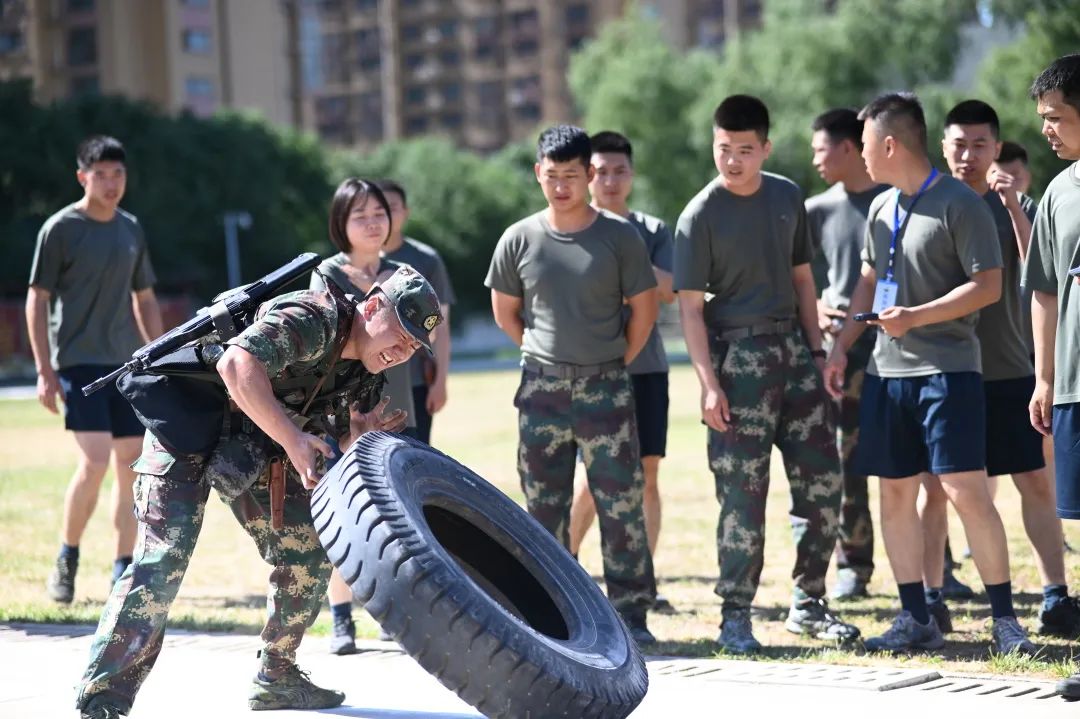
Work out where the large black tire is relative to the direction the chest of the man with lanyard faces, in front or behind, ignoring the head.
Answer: in front

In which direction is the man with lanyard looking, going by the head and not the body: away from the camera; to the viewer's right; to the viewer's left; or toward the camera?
to the viewer's left

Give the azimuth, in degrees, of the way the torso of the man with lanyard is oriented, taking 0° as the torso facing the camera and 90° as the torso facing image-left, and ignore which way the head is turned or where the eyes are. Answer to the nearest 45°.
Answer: approximately 45°
